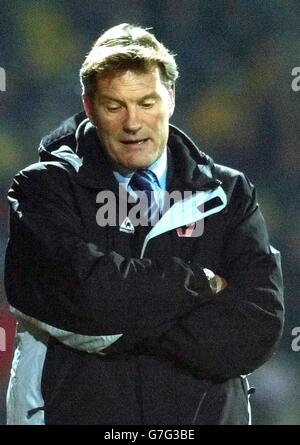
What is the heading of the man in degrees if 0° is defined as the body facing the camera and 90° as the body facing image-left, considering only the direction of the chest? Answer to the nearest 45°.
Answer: approximately 0°
